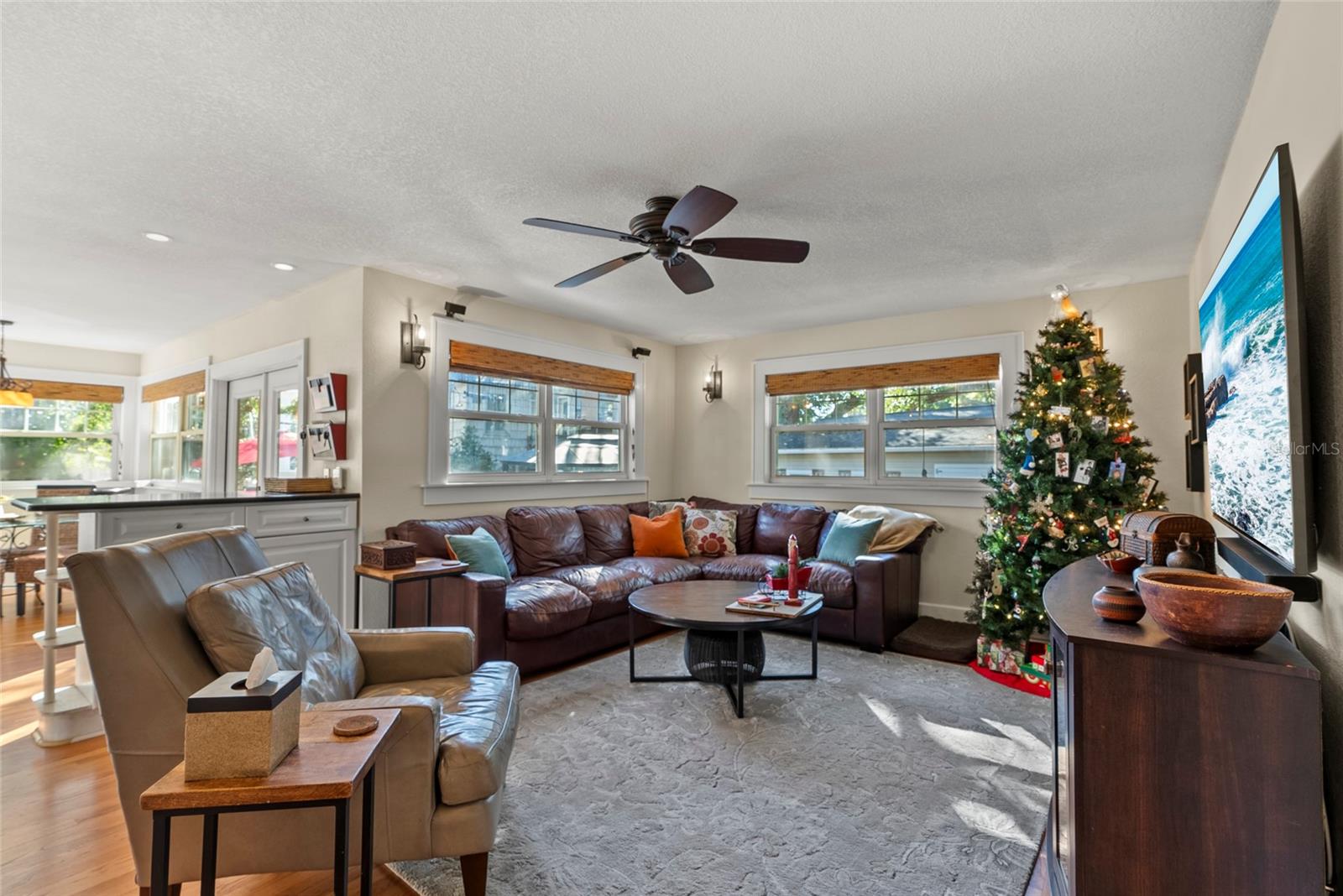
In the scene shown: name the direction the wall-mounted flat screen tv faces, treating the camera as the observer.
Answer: facing to the left of the viewer

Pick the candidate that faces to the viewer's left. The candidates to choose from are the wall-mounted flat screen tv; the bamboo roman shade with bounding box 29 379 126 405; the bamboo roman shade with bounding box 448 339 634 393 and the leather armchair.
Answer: the wall-mounted flat screen tv

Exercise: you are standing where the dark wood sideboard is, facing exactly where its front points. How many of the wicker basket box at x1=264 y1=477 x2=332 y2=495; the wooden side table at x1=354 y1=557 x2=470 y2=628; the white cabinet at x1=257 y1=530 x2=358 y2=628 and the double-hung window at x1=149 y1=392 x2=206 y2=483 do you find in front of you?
4

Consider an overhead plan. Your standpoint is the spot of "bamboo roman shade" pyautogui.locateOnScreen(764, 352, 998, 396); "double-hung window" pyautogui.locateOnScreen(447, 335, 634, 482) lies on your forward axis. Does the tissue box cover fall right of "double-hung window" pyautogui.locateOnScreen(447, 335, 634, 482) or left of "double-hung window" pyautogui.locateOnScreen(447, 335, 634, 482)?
left

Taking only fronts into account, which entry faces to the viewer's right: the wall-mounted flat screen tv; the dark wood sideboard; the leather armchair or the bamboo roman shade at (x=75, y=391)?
the leather armchair

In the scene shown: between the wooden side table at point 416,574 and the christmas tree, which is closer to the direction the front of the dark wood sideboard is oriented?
the wooden side table

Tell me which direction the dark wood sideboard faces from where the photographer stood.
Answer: facing to the left of the viewer

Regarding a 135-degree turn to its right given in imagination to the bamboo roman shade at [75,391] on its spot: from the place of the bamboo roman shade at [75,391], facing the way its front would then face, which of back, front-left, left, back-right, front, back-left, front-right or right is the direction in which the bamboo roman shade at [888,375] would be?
back

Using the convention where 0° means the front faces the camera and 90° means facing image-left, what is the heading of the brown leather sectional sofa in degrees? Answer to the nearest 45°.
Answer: approximately 0°

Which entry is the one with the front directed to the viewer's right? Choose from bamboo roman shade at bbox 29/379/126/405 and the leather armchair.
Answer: the leather armchair

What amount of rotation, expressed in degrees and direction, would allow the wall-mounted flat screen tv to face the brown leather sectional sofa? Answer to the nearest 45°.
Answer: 0° — it already faces it

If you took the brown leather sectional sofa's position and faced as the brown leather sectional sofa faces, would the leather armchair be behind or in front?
in front

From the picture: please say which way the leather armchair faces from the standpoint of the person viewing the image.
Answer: facing to the right of the viewer

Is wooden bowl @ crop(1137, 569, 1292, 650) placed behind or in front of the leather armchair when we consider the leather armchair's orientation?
in front

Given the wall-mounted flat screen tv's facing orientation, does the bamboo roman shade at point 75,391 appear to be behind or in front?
in front

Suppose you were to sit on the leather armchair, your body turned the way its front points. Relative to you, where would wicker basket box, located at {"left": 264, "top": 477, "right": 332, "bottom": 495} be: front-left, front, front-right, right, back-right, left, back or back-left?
left
